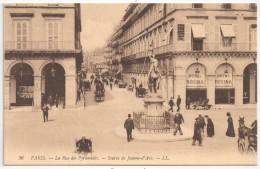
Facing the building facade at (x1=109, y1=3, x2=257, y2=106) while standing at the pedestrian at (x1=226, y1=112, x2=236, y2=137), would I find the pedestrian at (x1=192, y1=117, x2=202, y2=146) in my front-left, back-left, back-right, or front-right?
back-left

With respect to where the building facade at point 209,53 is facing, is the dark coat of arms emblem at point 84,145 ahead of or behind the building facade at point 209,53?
ahead

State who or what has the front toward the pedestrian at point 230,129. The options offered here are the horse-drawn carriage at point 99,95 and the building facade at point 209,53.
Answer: the building facade

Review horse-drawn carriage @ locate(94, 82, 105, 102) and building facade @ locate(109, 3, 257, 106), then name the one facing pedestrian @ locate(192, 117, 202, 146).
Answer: the building facade

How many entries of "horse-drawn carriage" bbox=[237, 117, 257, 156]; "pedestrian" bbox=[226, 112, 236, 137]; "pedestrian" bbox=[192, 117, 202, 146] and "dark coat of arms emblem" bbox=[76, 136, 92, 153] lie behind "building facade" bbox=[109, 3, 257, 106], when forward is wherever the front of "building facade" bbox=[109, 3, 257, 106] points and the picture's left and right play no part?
0

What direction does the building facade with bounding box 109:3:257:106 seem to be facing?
toward the camera
